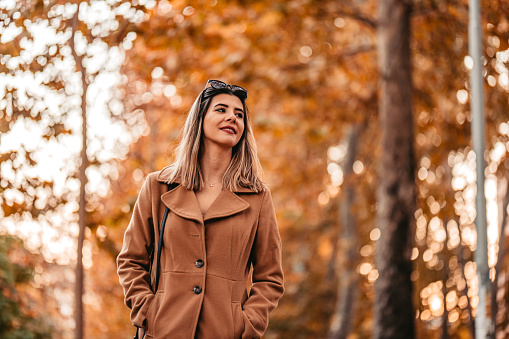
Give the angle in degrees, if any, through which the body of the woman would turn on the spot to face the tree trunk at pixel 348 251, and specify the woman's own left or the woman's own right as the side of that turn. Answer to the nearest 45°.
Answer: approximately 180°

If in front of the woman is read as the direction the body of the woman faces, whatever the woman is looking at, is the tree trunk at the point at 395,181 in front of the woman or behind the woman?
behind

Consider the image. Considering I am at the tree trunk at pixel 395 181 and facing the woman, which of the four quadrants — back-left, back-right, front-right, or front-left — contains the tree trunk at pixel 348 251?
back-right

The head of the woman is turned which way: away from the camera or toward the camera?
toward the camera

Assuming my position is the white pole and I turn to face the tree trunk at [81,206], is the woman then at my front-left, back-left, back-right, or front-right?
front-left

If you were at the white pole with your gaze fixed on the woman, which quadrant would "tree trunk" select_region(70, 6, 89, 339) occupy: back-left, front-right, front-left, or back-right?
front-right

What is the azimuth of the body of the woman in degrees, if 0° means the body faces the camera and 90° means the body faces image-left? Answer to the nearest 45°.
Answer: approximately 0°

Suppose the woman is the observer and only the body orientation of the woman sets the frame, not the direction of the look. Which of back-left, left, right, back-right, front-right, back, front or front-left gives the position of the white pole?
back-left
